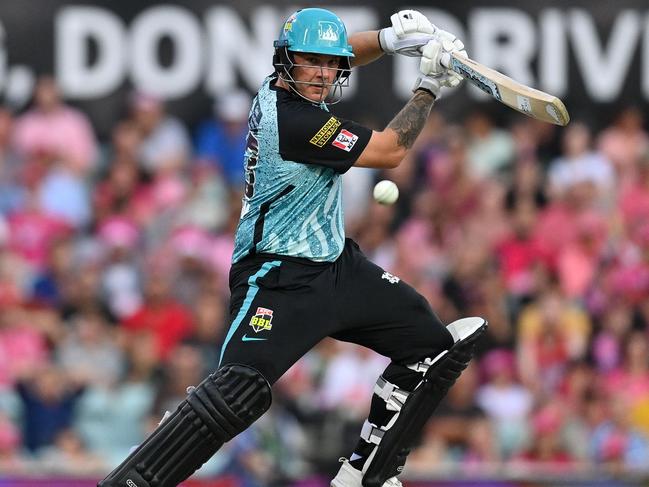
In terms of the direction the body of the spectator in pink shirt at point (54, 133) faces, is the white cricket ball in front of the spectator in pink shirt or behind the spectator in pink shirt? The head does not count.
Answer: in front

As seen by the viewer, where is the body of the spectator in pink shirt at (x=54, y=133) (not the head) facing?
toward the camera

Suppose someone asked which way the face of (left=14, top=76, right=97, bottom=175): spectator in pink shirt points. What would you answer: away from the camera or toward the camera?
toward the camera
